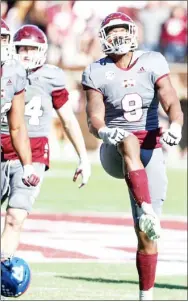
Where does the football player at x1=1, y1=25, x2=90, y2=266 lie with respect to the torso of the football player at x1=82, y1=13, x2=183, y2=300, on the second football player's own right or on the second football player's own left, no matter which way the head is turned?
on the second football player's own right

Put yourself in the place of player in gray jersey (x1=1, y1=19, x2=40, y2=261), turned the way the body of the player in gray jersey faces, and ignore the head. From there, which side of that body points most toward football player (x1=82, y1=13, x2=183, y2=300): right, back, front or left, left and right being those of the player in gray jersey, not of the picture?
left

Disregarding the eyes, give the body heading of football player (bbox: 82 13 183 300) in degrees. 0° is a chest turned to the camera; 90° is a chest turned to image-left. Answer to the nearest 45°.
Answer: approximately 0°

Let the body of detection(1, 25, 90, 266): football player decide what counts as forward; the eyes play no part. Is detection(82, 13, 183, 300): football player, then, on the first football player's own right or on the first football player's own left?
on the first football player's own left

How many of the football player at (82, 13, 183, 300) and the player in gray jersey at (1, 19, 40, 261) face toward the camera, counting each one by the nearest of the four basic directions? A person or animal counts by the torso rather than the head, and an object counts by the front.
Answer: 2

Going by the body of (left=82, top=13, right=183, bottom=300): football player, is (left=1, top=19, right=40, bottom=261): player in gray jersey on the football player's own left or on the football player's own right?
on the football player's own right
